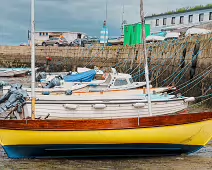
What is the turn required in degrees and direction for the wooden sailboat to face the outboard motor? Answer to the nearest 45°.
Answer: approximately 135° to its left

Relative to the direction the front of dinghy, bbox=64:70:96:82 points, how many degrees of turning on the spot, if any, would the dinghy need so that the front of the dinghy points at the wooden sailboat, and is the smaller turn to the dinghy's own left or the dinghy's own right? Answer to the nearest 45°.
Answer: approximately 90° to the dinghy's own right

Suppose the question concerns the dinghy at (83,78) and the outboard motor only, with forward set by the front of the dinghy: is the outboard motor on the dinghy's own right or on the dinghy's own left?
on the dinghy's own right

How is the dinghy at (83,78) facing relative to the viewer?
to the viewer's right

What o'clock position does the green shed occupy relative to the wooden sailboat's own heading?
The green shed is roughly at 9 o'clock from the wooden sailboat.

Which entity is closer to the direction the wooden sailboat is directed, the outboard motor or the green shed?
the green shed

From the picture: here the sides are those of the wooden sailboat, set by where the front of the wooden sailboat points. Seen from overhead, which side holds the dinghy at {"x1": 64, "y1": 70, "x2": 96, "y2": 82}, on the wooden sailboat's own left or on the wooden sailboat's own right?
on the wooden sailboat's own left

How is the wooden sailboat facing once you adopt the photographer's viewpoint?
facing to the right of the viewer
